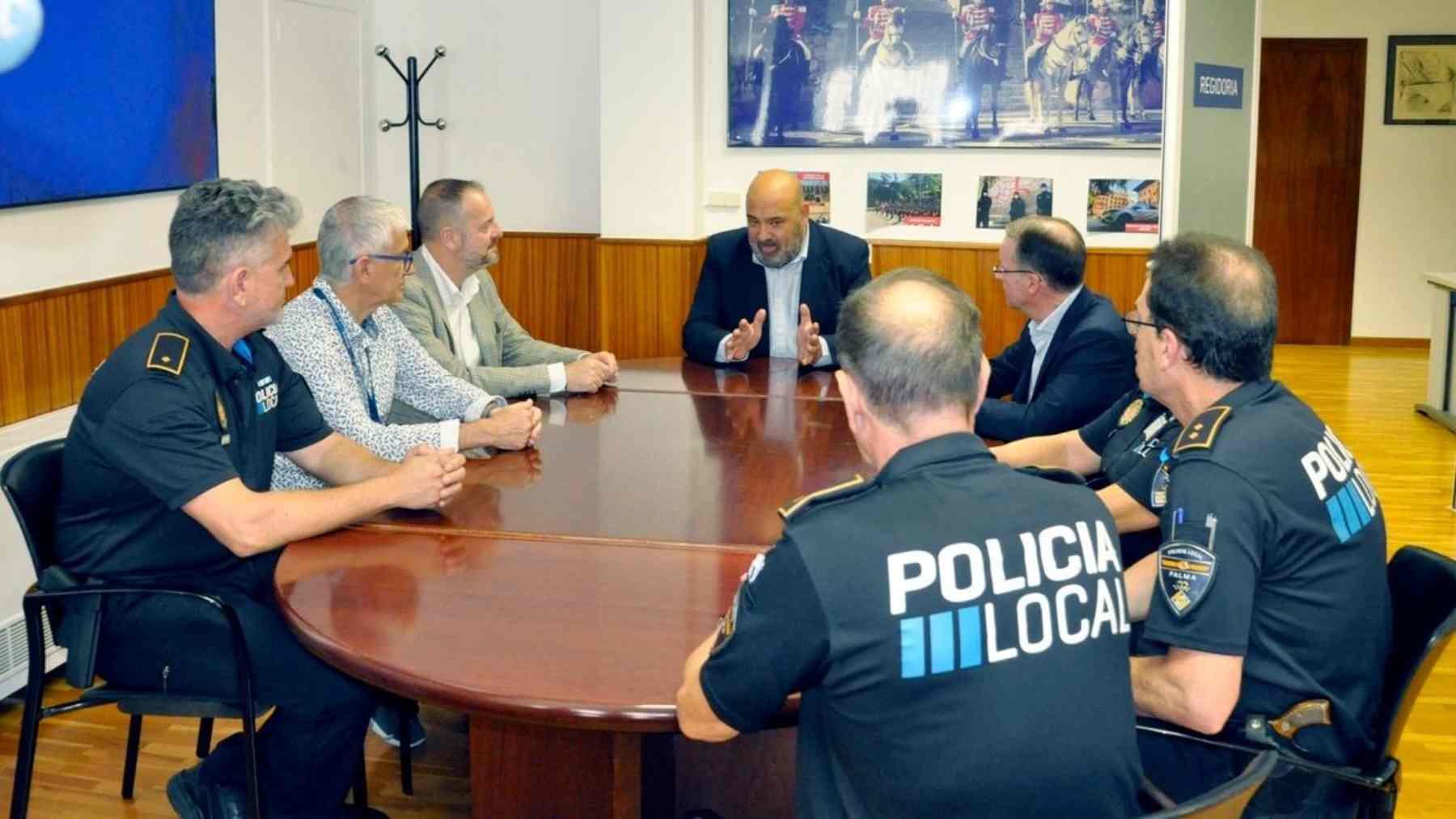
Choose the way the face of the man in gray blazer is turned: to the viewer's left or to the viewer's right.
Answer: to the viewer's right

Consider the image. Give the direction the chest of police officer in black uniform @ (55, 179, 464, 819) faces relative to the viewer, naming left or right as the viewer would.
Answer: facing to the right of the viewer

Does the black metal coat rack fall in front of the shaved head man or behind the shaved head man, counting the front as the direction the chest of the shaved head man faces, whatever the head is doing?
behind

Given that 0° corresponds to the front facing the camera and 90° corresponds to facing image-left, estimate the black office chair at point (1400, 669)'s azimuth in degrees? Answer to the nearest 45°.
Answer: approximately 90°

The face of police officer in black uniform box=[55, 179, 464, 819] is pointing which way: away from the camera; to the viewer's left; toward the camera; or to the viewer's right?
to the viewer's right

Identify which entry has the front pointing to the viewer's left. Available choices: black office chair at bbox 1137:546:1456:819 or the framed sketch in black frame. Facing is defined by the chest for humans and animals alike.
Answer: the black office chair

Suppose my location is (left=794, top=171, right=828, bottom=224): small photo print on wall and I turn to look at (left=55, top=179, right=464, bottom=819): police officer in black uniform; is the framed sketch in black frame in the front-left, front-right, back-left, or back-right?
back-left

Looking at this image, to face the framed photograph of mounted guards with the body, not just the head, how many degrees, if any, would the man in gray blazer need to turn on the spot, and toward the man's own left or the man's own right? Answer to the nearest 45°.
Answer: approximately 90° to the man's own left

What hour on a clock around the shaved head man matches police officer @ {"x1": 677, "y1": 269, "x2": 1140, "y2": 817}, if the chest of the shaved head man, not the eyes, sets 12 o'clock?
The police officer is roughly at 12 o'clock from the shaved head man.

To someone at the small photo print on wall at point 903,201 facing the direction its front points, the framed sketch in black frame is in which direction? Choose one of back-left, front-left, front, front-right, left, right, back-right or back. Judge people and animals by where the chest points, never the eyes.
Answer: back-left
